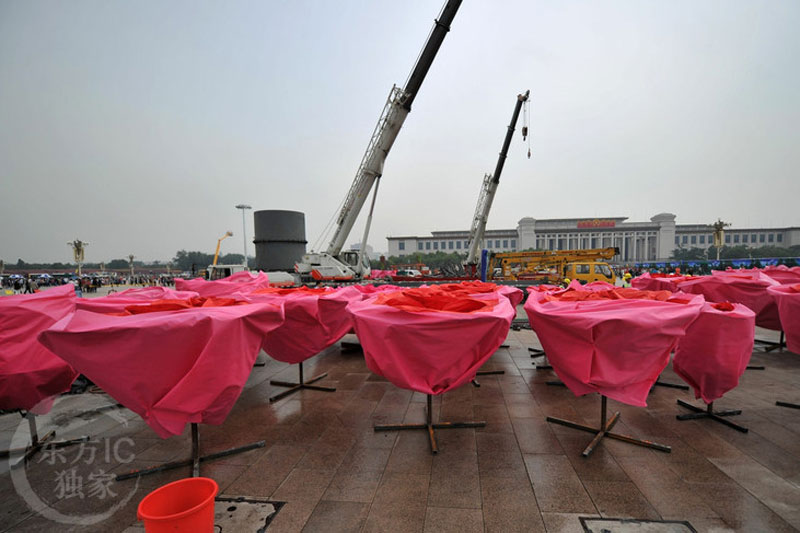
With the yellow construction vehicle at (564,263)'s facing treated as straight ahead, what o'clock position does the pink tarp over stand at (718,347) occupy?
The pink tarp over stand is roughly at 3 o'clock from the yellow construction vehicle.

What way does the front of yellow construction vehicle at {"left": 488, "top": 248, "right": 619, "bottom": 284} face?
to the viewer's right

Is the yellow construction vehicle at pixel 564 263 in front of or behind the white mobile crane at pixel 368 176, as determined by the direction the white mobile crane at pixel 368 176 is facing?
in front

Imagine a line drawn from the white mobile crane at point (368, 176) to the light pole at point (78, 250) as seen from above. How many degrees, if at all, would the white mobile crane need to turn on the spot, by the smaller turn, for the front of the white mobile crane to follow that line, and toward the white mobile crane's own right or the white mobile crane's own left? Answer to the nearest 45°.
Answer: approximately 135° to the white mobile crane's own left

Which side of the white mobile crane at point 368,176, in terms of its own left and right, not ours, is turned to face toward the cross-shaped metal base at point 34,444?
right

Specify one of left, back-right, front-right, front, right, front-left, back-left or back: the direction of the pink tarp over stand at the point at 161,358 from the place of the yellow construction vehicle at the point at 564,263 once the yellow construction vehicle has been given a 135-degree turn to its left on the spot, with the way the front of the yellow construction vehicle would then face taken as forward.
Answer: back-left

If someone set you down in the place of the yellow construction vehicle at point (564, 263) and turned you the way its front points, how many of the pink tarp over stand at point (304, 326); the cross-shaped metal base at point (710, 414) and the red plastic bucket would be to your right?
3

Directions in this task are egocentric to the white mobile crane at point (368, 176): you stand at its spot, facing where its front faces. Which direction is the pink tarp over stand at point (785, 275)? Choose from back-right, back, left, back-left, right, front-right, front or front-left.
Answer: front-right

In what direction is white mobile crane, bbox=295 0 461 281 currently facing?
to the viewer's right

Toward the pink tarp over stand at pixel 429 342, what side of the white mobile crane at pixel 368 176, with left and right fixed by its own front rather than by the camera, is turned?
right

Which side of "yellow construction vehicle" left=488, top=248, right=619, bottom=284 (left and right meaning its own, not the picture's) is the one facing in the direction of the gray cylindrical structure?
back
